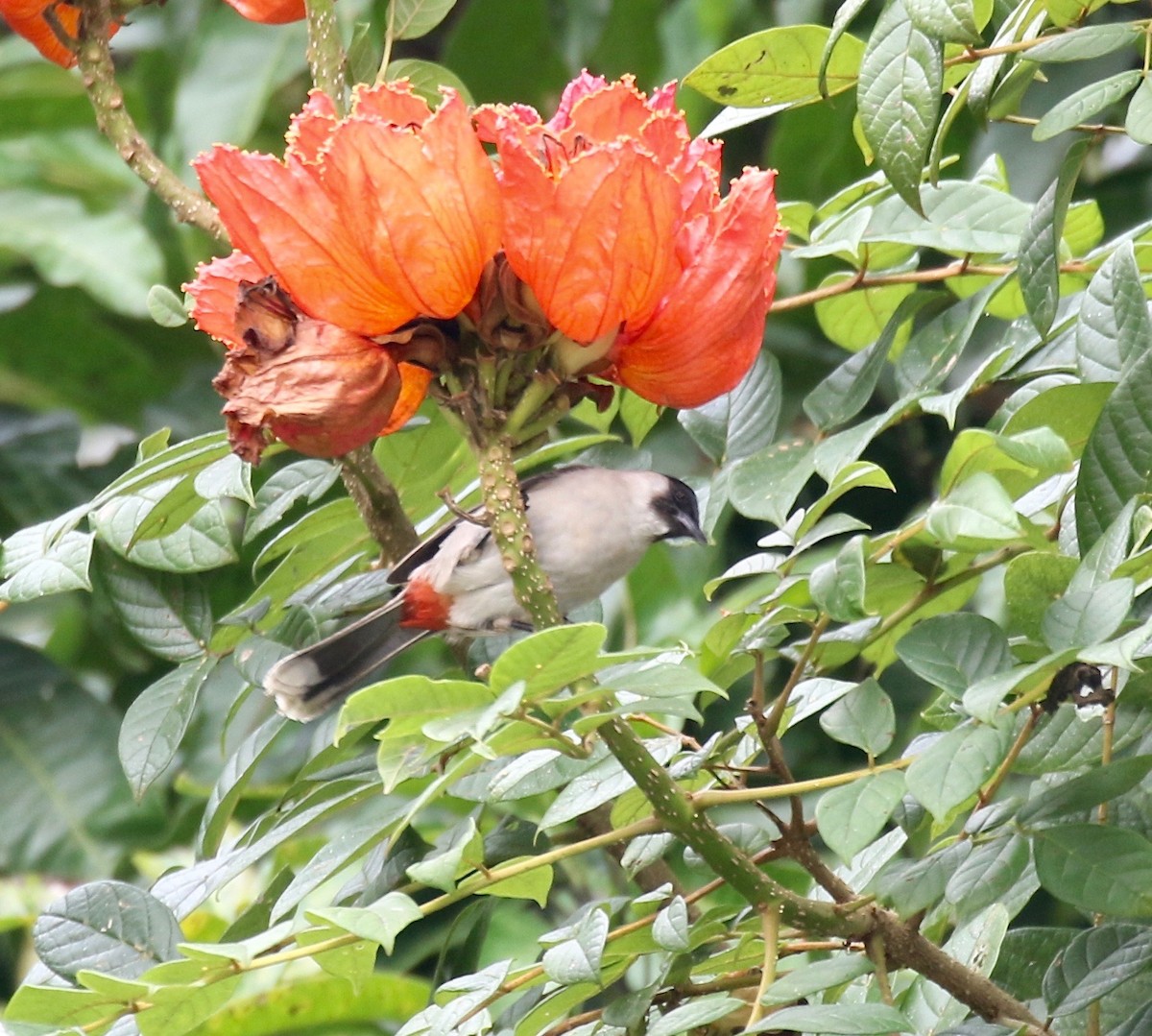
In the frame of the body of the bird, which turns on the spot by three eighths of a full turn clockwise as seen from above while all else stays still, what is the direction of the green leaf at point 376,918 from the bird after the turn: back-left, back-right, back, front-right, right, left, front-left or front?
front-left

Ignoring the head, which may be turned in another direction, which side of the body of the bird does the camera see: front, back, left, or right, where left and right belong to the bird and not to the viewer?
right
